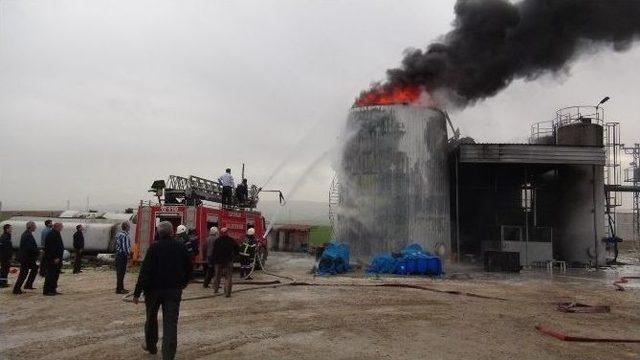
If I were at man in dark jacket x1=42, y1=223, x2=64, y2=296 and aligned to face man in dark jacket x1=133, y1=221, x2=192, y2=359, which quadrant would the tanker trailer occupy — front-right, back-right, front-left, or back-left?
back-left

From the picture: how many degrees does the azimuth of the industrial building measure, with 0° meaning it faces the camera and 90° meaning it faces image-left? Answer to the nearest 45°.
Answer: approximately 0°

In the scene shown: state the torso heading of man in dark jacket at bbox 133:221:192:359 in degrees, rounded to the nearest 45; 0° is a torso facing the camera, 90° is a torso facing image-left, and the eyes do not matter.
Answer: approximately 180°

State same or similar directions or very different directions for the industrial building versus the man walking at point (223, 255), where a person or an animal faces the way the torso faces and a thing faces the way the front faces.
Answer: very different directions

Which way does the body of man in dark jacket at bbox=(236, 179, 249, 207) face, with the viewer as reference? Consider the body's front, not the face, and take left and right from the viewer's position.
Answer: facing to the right of the viewer

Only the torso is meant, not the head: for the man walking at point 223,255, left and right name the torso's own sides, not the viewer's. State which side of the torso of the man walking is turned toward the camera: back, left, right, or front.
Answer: back

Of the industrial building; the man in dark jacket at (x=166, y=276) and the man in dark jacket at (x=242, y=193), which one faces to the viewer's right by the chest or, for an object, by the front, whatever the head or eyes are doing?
the man in dark jacket at (x=242, y=193)
